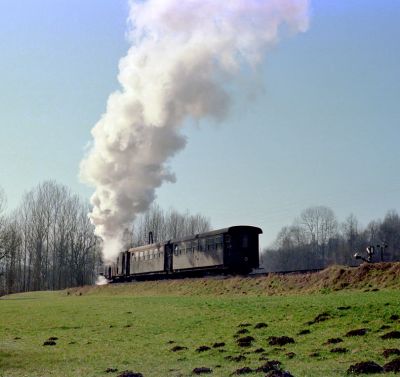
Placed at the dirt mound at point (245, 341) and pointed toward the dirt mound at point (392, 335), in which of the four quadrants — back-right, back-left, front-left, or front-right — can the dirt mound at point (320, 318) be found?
front-left

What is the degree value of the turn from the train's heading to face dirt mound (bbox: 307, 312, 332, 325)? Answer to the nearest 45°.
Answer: approximately 135° to its left

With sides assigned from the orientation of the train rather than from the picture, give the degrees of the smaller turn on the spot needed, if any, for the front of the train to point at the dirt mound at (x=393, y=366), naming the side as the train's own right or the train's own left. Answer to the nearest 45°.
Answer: approximately 135° to the train's own left

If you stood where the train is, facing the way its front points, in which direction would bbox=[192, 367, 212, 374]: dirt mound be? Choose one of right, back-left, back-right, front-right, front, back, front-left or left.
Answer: back-left

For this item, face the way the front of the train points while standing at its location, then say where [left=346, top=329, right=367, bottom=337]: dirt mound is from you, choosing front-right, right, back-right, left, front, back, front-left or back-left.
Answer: back-left

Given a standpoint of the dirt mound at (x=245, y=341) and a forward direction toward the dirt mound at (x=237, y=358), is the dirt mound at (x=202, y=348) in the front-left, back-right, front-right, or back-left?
front-right

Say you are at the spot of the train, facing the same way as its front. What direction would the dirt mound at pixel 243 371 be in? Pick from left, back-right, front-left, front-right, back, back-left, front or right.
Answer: back-left

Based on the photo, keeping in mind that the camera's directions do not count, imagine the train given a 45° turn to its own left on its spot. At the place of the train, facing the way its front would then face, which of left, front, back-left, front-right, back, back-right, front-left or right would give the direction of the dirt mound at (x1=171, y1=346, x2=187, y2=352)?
left

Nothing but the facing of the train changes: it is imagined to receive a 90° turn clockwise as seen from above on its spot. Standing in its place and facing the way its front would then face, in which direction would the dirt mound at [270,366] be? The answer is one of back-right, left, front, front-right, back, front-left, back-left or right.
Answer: back-right

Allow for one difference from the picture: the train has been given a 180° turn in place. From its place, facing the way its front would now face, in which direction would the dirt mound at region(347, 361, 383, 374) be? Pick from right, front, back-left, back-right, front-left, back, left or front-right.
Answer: front-right

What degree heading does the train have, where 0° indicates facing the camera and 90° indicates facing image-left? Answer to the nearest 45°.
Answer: approximately 135°

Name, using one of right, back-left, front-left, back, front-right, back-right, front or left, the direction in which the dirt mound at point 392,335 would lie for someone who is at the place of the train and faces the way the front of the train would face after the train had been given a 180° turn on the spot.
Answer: front-right

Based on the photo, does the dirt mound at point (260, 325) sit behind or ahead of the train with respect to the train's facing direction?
behind

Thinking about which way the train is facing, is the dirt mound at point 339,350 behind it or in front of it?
behind

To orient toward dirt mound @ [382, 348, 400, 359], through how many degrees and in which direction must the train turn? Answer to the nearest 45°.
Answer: approximately 135° to its left
